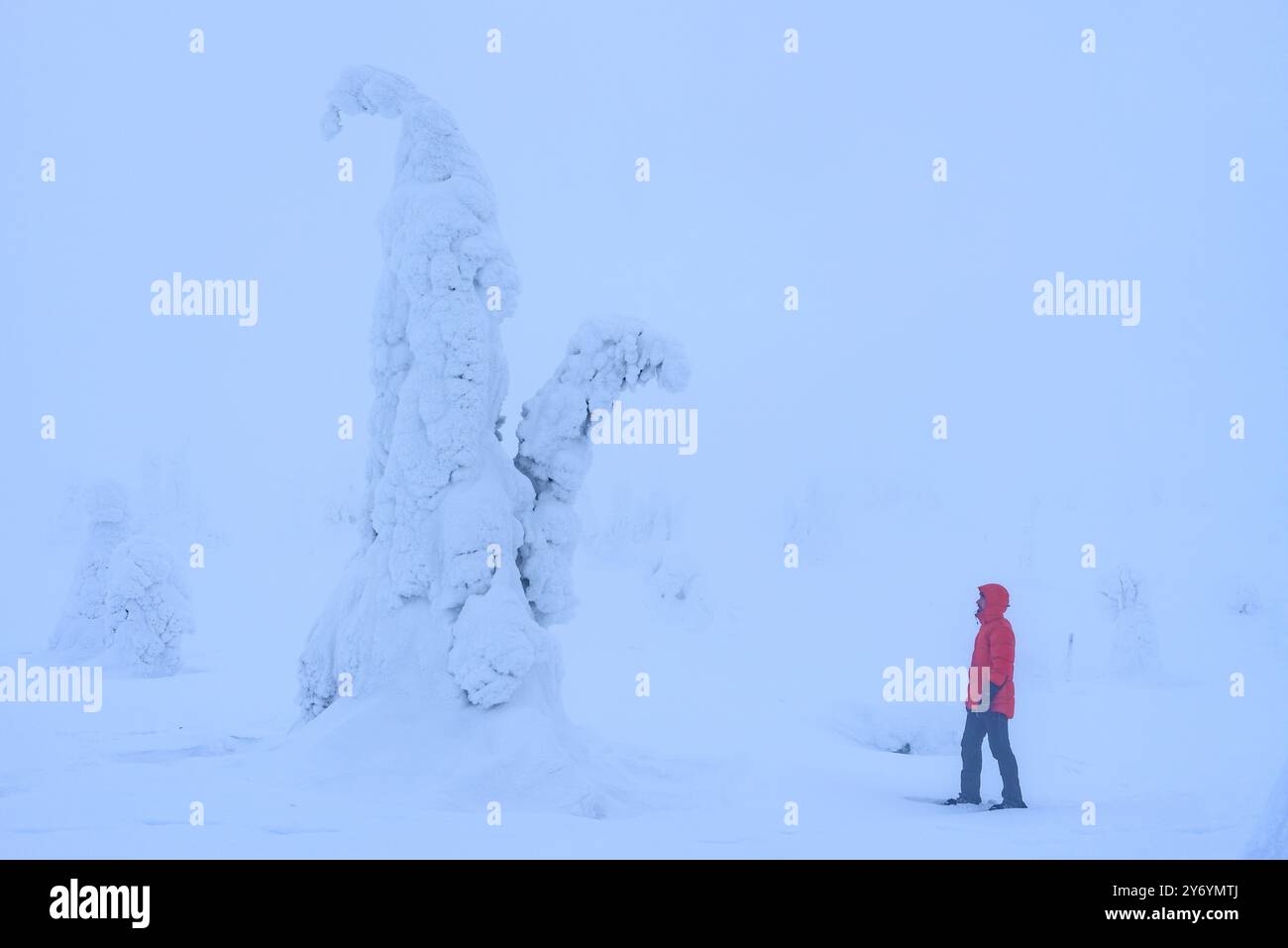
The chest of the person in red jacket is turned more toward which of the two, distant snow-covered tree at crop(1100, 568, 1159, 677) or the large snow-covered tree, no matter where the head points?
the large snow-covered tree

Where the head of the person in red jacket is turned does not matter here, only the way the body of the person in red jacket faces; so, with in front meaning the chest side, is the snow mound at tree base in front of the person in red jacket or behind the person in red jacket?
in front

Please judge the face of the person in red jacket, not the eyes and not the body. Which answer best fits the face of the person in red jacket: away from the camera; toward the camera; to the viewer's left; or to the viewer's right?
to the viewer's left

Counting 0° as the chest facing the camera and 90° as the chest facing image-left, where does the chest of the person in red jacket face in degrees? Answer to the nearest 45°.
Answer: approximately 90°

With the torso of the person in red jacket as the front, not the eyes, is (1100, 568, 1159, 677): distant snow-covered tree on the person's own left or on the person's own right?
on the person's own right

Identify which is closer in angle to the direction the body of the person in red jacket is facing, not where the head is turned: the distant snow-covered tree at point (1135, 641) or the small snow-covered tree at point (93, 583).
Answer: the small snow-covered tree
